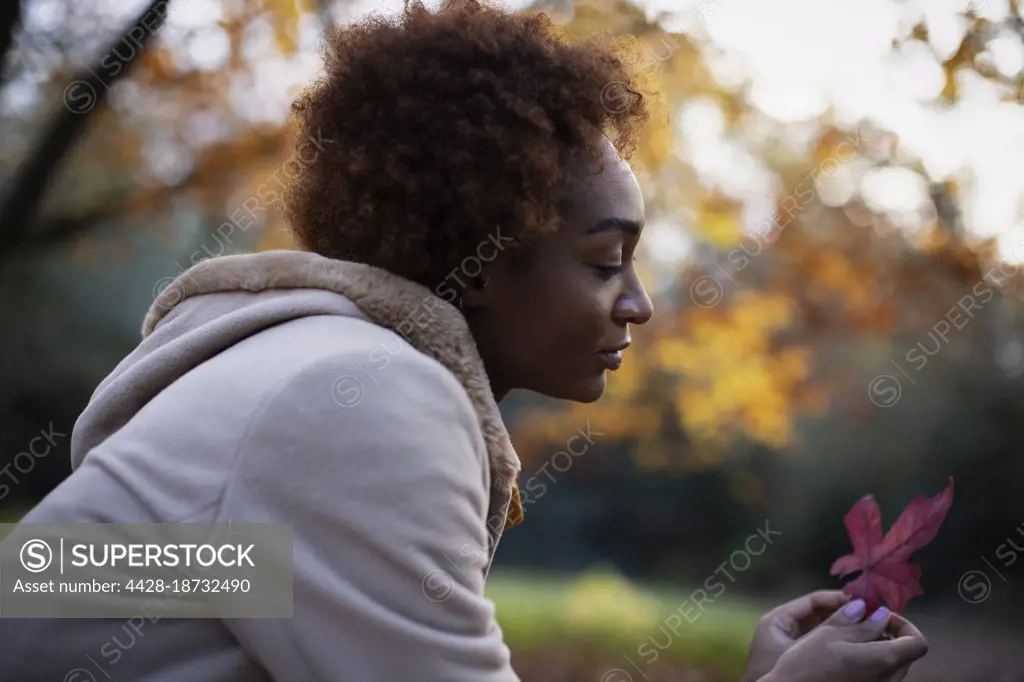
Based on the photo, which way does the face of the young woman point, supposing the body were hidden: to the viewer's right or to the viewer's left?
to the viewer's right

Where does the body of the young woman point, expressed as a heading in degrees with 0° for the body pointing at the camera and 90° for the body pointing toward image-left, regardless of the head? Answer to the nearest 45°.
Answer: approximately 270°
